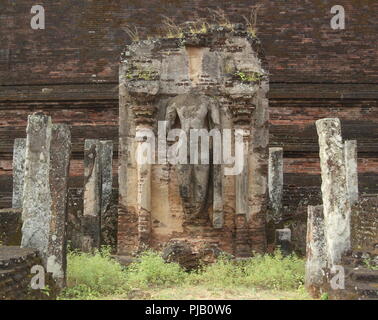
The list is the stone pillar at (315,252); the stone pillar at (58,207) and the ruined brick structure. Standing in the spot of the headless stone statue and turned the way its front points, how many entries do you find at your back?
1

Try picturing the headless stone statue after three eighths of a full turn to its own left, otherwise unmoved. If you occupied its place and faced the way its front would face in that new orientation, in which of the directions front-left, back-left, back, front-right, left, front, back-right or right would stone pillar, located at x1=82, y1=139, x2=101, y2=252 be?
left

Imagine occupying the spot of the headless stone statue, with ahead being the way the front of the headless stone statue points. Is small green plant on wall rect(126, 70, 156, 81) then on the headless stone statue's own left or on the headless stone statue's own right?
on the headless stone statue's own right

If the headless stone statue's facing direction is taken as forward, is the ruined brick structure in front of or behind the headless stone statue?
behind

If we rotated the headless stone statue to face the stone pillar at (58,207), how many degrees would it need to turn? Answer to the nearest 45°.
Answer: approximately 45° to its right

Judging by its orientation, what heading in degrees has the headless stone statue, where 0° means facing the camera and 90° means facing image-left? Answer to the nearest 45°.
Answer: approximately 0°

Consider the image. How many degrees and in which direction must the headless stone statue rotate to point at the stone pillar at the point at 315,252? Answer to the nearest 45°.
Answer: approximately 45° to its left

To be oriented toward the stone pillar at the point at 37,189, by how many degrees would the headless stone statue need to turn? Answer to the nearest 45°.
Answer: approximately 45° to its right

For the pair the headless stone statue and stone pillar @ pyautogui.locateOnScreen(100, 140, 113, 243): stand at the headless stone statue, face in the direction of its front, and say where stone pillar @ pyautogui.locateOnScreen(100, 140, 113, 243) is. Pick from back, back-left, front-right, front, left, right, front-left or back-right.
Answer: back-right

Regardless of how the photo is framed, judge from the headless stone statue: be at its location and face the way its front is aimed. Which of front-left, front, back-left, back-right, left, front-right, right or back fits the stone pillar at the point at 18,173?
back-right

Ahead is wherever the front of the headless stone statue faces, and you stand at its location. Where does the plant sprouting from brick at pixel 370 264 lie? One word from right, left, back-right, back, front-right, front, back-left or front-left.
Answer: front-left
